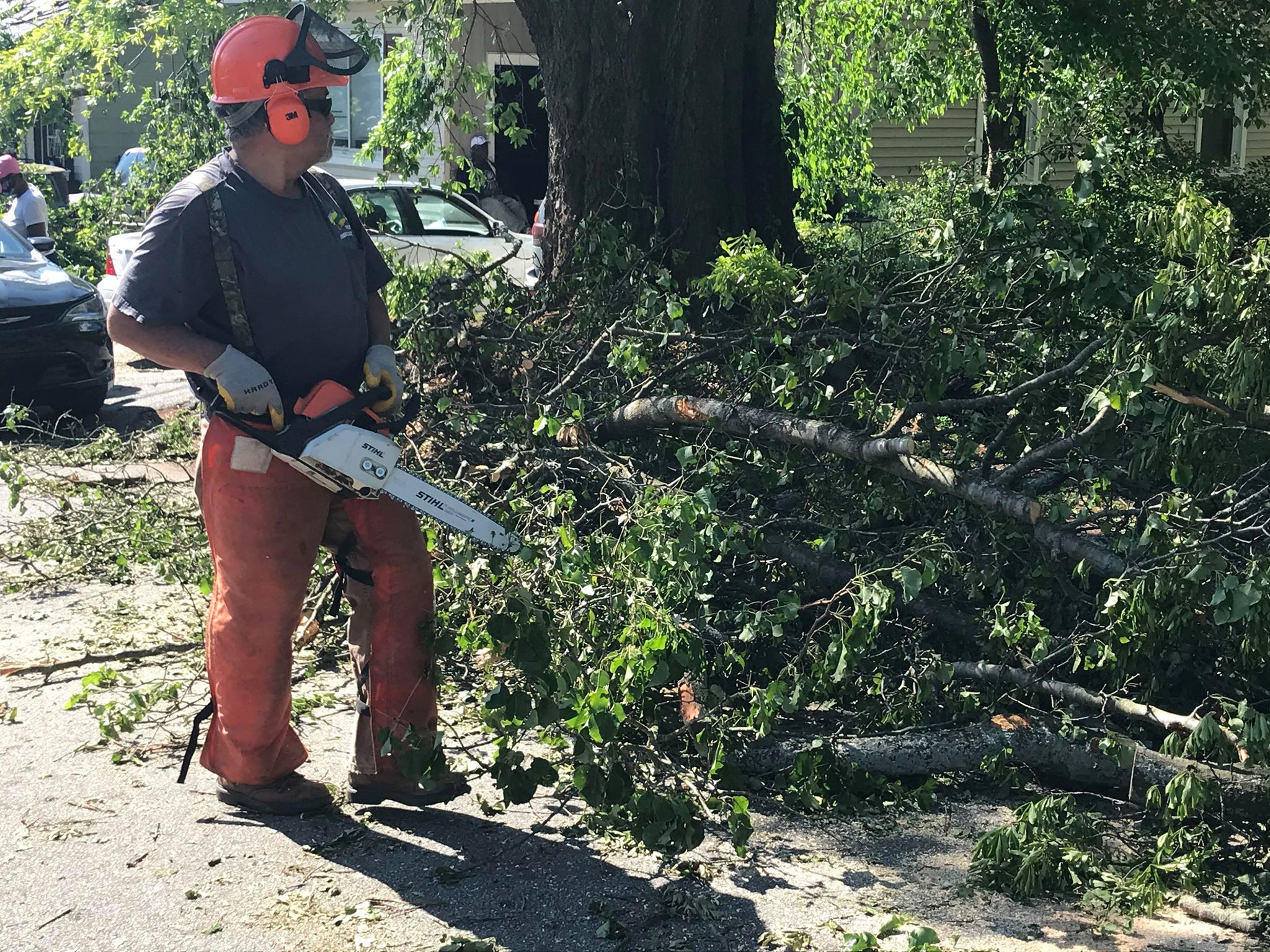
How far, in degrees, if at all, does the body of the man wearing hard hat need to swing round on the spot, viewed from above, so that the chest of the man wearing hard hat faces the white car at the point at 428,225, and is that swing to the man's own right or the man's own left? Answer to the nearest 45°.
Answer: approximately 135° to the man's own left

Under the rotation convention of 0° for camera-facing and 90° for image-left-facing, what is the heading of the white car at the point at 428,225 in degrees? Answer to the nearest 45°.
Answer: approximately 270°

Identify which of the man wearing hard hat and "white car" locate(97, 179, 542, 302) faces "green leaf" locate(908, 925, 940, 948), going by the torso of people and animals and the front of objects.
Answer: the man wearing hard hat

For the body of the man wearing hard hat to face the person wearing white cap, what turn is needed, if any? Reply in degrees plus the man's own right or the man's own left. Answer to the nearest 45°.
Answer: approximately 135° to the man's own left

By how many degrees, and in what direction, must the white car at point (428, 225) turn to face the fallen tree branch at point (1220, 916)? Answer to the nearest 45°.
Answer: approximately 90° to its right

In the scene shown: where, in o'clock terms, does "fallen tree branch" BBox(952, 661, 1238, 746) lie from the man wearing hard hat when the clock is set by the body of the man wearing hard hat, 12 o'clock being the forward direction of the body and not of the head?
The fallen tree branch is roughly at 11 o'clock from the man wearing hard hat.

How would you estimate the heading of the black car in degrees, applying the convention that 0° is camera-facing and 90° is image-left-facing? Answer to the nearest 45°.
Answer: approximately 315°

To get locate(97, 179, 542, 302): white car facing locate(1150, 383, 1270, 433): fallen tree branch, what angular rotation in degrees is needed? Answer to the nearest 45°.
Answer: approximately 90° to its right

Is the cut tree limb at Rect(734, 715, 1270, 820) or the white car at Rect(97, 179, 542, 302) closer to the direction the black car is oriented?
the cut tree limb

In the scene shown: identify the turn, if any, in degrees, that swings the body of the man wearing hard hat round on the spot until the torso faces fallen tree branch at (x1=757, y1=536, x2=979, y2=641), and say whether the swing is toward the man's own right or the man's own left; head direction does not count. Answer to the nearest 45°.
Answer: approximately 45° to the man's own left

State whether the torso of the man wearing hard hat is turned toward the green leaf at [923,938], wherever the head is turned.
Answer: yes
